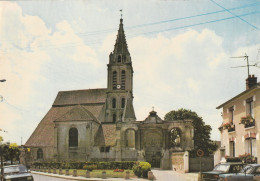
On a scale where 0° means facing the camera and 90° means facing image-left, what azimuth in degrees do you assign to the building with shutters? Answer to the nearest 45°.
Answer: approximately 45°

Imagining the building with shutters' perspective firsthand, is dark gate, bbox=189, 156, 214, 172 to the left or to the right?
on its right

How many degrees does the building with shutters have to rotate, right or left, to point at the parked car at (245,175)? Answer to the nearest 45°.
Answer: approximately 45° to its left

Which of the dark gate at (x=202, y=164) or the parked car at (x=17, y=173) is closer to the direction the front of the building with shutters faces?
the parked car
